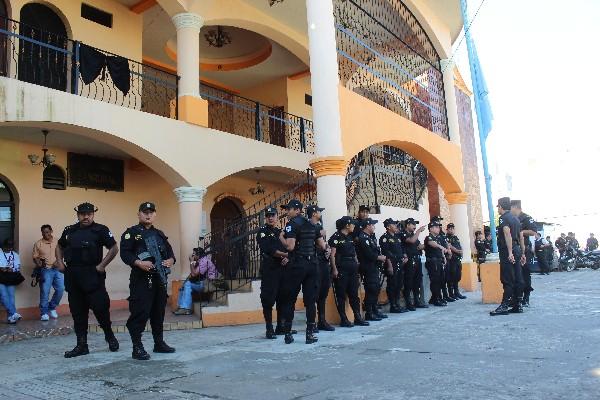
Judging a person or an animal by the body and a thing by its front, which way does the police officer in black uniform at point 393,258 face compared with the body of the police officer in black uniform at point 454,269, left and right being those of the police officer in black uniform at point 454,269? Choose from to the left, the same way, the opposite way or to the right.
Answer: the same way

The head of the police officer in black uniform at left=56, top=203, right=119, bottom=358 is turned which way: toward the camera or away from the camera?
toward the camera

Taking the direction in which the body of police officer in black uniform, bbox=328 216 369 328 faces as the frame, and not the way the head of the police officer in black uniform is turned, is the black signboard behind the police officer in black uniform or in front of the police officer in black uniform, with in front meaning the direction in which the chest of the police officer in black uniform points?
behind

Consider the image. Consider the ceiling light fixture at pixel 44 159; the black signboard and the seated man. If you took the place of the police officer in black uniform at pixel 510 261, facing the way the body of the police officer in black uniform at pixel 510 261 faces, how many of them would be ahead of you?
3

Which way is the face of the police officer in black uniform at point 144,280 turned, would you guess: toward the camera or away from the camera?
toward the camera

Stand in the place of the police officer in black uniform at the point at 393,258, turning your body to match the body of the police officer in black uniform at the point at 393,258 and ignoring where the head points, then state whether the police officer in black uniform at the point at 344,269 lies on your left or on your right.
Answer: on your right

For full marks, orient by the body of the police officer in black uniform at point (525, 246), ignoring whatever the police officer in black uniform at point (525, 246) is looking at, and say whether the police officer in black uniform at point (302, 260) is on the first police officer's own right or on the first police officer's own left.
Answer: on the first police officer's own left

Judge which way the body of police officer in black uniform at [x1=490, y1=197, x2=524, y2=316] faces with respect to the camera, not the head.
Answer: to the viewer's left

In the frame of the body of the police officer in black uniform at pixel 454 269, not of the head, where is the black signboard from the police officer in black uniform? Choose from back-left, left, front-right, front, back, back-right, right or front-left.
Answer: back-right

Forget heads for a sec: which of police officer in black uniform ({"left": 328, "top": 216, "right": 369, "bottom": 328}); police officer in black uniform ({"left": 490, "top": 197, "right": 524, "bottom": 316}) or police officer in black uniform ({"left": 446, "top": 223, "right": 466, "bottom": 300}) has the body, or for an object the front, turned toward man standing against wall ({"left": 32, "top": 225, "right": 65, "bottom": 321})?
police officer in black uniform ({"left": 490, "top": 197, "right": 524, "bottom": 316})

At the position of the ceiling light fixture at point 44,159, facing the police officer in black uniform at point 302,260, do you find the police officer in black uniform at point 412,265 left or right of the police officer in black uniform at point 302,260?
left
